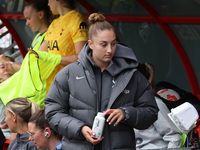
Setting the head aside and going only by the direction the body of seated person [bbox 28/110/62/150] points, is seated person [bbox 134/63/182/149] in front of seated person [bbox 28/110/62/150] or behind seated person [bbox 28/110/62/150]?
behind

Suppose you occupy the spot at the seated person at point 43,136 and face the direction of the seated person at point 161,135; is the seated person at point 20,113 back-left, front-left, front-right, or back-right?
back-left

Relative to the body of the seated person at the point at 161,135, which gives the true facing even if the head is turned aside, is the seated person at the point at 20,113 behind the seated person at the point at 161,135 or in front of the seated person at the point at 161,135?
in front
